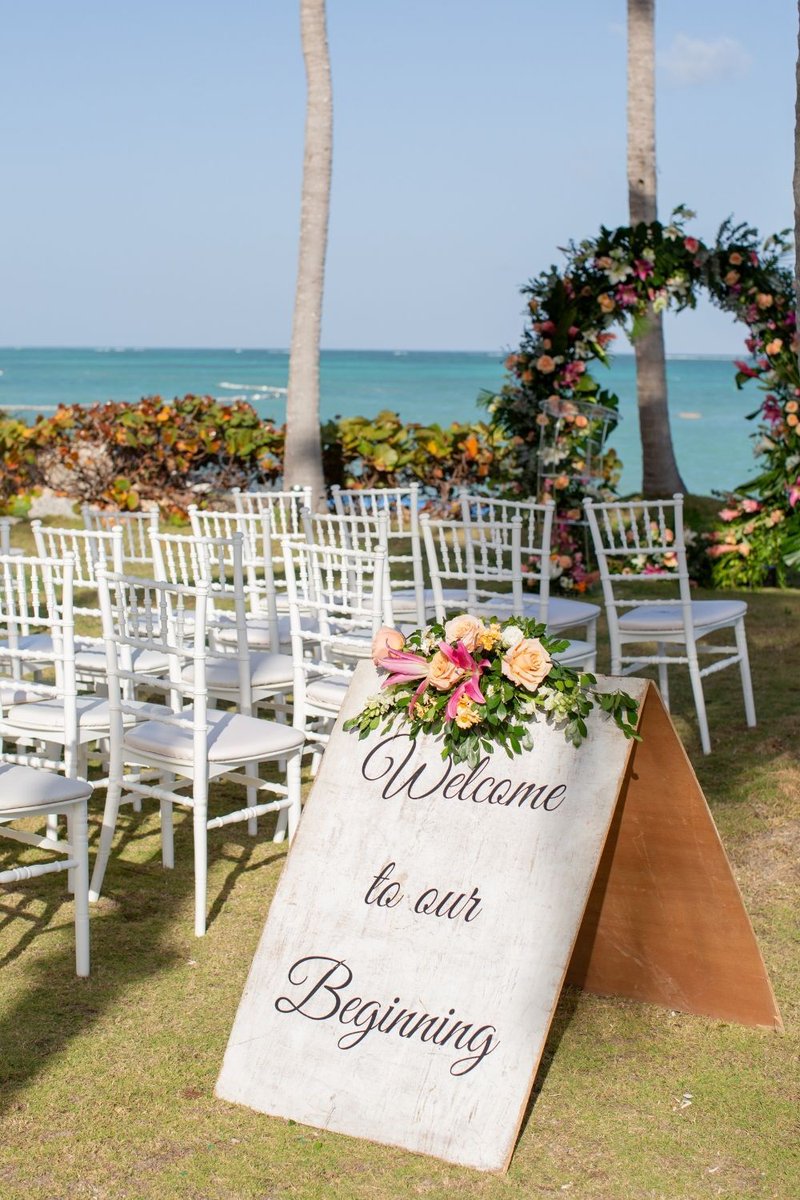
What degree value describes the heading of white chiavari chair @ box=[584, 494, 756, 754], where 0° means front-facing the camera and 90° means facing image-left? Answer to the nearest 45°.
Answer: approximately 225°

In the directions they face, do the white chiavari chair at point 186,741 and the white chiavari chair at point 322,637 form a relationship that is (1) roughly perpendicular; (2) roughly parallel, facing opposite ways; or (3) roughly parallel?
roughly parallel

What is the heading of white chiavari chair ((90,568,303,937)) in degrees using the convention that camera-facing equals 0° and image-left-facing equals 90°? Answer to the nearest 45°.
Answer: approximately 225°

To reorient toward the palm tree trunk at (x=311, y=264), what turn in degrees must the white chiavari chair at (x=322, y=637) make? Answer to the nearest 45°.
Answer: approximately 45° to its left

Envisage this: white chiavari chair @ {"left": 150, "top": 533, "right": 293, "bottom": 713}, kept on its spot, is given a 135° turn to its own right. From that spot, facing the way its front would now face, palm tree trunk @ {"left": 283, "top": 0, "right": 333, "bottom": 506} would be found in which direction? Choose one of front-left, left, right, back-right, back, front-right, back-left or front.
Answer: back

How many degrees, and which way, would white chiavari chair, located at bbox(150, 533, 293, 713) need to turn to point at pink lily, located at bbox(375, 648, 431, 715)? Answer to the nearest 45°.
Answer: approximately 135° to its right

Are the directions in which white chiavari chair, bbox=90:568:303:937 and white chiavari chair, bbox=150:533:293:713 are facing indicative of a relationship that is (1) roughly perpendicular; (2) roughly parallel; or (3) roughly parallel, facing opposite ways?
roughly parallel

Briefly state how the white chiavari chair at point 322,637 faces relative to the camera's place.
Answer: facing away from the viewer and to the right of the viewer

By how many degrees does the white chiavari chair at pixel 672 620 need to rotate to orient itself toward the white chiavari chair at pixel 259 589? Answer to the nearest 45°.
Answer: approximately 135° to its left

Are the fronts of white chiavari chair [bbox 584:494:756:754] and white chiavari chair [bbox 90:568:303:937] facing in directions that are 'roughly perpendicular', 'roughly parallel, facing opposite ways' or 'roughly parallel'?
roughly parallel

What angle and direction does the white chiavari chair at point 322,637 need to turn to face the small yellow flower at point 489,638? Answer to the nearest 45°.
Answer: approximately 135° to its right

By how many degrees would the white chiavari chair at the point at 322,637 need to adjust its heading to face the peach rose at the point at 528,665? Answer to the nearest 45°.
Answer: approximately 135° to its right

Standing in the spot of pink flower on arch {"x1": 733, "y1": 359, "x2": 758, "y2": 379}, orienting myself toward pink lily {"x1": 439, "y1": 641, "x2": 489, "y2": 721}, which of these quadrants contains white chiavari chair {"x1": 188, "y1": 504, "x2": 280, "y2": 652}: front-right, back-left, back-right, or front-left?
front-right

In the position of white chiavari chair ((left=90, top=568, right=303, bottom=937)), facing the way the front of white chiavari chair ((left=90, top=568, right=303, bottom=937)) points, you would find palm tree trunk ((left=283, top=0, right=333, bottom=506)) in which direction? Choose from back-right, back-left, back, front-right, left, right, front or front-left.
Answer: front-left

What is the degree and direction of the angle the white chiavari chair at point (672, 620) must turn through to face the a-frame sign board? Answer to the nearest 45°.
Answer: approximately 135° to its right

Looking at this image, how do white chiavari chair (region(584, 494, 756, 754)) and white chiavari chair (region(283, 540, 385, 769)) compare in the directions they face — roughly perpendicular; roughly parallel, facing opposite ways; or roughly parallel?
roughly parallel

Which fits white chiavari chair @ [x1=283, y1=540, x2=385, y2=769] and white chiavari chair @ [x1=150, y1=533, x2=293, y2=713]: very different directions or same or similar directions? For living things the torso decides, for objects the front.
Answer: same or similar directions
